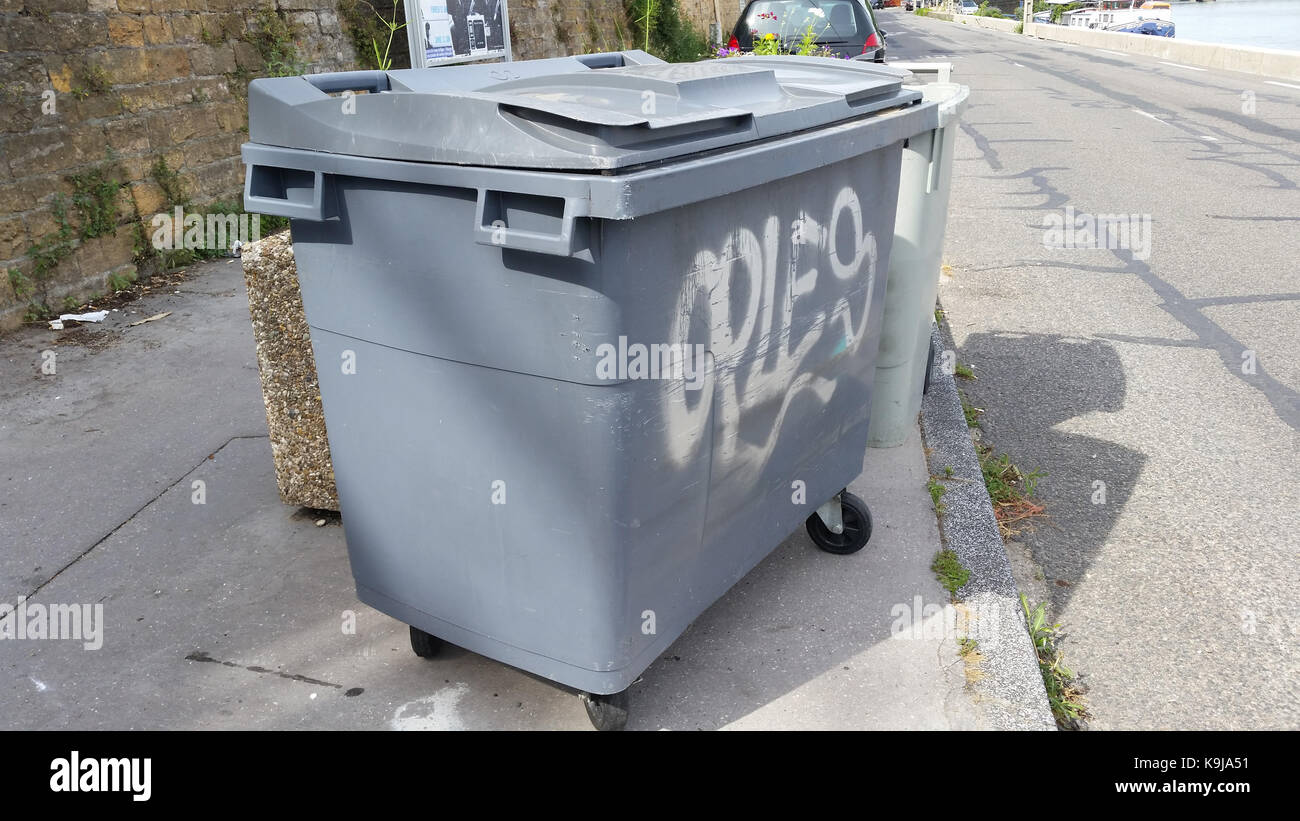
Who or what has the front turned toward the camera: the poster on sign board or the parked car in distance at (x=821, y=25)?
the poster on sign board

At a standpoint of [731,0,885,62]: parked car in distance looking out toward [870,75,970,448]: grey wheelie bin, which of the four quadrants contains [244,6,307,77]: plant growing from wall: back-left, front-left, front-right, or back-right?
front-right

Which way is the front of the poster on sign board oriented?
toward the camera

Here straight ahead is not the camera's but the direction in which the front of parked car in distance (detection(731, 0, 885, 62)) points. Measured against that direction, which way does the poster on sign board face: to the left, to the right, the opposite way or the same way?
the opposite way

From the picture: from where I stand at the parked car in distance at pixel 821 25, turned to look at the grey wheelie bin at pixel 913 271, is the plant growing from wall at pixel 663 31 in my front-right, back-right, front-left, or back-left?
back-right

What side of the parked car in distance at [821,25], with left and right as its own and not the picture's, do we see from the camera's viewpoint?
back

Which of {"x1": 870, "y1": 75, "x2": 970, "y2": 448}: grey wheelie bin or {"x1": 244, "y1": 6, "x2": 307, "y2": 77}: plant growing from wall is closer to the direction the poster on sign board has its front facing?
the grey wheelie bin

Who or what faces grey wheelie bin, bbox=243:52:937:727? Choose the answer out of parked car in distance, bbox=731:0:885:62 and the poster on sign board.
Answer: the poster on sign board

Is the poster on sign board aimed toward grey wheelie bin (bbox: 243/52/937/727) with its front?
yes

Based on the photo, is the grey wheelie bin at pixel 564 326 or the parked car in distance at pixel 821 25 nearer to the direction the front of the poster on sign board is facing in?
the grey wheelie bin

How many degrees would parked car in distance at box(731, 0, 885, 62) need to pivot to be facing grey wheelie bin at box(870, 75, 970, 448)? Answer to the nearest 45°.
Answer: approximately 180°

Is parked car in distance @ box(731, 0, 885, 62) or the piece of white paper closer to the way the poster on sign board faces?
the piece of white paper
